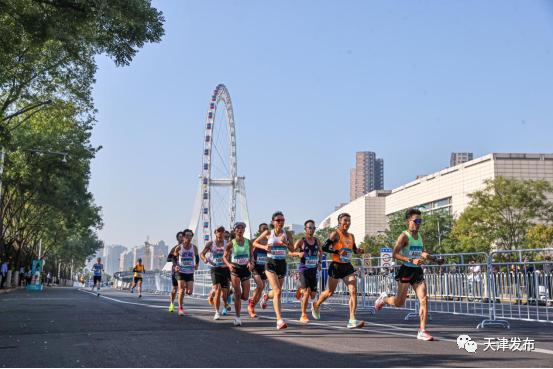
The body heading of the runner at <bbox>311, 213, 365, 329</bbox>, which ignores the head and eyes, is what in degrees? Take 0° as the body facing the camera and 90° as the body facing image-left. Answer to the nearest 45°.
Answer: approximately 315°

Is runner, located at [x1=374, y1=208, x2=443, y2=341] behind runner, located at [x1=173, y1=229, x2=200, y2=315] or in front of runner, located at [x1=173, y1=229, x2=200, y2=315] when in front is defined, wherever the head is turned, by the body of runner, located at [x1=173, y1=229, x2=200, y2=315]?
in front

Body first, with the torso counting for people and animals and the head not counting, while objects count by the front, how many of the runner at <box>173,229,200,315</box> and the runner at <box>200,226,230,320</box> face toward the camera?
2

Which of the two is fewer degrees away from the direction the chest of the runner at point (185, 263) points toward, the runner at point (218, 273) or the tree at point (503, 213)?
the runner

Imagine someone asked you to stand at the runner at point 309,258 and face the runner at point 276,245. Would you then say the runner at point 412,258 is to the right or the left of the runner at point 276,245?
left

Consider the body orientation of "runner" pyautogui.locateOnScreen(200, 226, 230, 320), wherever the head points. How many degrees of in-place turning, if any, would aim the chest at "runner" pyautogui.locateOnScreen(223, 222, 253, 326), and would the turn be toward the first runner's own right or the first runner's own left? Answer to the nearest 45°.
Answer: approximately 45° to the first runner's own left

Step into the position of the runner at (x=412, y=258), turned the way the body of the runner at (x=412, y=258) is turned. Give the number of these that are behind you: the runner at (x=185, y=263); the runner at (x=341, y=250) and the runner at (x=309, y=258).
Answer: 3

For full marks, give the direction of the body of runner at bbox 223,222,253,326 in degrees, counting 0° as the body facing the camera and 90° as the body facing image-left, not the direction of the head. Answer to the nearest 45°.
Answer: approximately 0°
